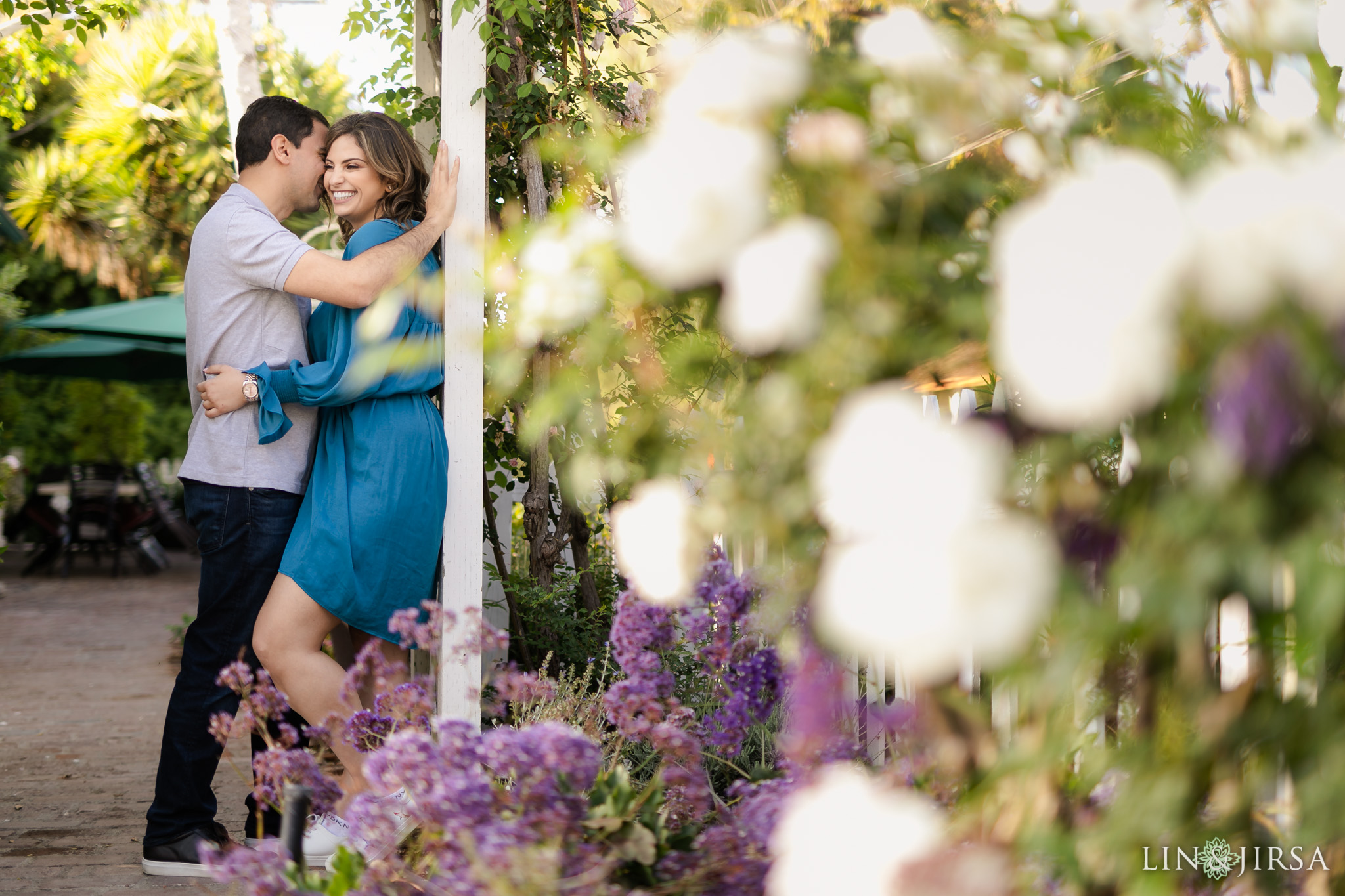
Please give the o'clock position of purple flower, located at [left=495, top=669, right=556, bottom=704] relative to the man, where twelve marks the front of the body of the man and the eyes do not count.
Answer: The purple flower is roughly at 2 o'clock from the man.

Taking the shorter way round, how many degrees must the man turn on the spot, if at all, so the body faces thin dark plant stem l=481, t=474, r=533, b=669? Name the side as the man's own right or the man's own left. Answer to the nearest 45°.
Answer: approximately 45° to the man's own left

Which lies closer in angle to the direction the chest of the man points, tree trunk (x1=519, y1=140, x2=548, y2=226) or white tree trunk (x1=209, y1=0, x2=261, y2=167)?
the tree trunk (x1=519, y1=140, x2=548, y2=226)

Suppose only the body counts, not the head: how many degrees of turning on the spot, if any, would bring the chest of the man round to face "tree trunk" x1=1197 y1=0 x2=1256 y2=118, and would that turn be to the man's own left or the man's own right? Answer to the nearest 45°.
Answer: approximately 45° to the man's own right

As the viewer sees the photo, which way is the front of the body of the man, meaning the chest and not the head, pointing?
to the viewer's right

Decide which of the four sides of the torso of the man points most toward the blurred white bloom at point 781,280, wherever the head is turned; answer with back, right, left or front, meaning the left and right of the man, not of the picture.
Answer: right

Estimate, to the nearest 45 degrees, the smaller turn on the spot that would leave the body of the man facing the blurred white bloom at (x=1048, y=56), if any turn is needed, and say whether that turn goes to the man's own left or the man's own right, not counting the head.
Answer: approximately 90° to the man's own right

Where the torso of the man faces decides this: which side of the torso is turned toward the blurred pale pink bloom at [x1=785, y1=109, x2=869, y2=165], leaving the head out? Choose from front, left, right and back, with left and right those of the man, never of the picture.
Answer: right
